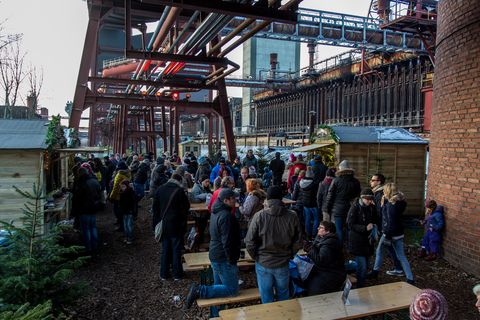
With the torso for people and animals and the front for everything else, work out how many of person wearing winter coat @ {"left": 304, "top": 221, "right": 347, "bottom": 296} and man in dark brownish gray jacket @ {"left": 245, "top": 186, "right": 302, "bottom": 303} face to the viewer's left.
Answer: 1

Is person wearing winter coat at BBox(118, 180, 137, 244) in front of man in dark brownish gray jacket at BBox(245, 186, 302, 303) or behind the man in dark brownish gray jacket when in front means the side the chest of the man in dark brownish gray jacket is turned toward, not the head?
in front

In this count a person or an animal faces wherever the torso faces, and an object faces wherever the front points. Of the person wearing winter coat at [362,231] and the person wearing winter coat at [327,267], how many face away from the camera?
0

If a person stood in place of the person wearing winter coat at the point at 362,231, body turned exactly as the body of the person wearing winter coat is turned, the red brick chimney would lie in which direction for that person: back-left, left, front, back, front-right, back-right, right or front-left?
left

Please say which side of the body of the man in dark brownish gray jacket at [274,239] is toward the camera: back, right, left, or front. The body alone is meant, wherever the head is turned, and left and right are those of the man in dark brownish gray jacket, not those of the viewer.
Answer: back

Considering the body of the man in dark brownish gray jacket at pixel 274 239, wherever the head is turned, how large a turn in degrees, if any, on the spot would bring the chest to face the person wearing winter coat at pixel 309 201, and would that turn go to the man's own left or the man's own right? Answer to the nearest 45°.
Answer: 0° — they already face them

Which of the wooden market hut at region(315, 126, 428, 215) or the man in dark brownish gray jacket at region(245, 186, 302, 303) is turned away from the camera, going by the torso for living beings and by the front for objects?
the man in dark brownish gray jacket

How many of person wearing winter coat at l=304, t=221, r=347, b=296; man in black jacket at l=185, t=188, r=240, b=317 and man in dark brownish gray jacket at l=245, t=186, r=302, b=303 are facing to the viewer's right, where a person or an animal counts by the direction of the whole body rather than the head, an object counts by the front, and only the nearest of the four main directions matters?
1

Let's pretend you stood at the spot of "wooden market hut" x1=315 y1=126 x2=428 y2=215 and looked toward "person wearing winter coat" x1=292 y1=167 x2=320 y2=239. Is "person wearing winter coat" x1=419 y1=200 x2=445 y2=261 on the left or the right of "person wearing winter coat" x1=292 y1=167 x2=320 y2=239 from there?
left

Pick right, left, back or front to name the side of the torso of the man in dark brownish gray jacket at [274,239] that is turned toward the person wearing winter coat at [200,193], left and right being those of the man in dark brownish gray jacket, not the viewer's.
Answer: front

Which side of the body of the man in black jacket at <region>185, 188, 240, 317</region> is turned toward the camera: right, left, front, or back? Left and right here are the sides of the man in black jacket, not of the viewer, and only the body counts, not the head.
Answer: right

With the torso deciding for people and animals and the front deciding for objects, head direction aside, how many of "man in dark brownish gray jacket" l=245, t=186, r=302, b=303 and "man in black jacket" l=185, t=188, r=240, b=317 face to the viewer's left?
0

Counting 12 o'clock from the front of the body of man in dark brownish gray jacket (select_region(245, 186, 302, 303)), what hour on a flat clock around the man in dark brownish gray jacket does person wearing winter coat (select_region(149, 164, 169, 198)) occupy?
The person wearing winter coat is roughly at 11 o'clock from the man in dark brownish gray jacket.
